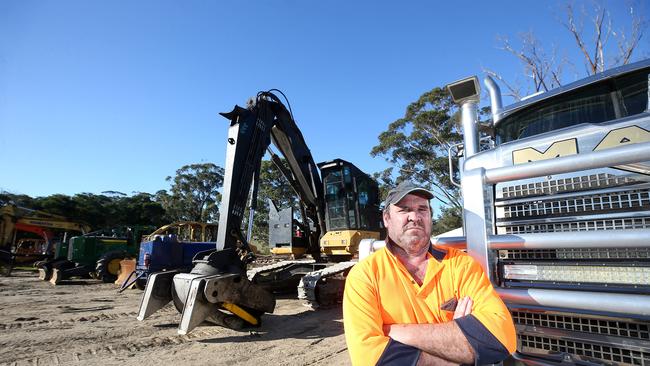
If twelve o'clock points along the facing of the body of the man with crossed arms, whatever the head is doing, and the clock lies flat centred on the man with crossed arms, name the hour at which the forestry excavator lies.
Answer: The forestry excavator is roughly at 5 o'clock from the man with crossed arms.

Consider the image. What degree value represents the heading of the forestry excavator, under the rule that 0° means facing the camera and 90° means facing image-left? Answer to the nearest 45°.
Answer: approximately 45°

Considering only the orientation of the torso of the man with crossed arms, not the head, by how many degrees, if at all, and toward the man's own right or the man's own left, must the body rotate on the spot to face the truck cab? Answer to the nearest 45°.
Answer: approximately 90° to the man's own left

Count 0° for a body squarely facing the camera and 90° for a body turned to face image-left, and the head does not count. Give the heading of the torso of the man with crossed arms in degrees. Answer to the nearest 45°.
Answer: approximately 0°

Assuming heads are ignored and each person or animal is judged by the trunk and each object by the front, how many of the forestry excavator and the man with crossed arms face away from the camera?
0

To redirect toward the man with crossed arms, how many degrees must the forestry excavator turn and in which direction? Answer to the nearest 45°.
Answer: approximately 45° to its left
